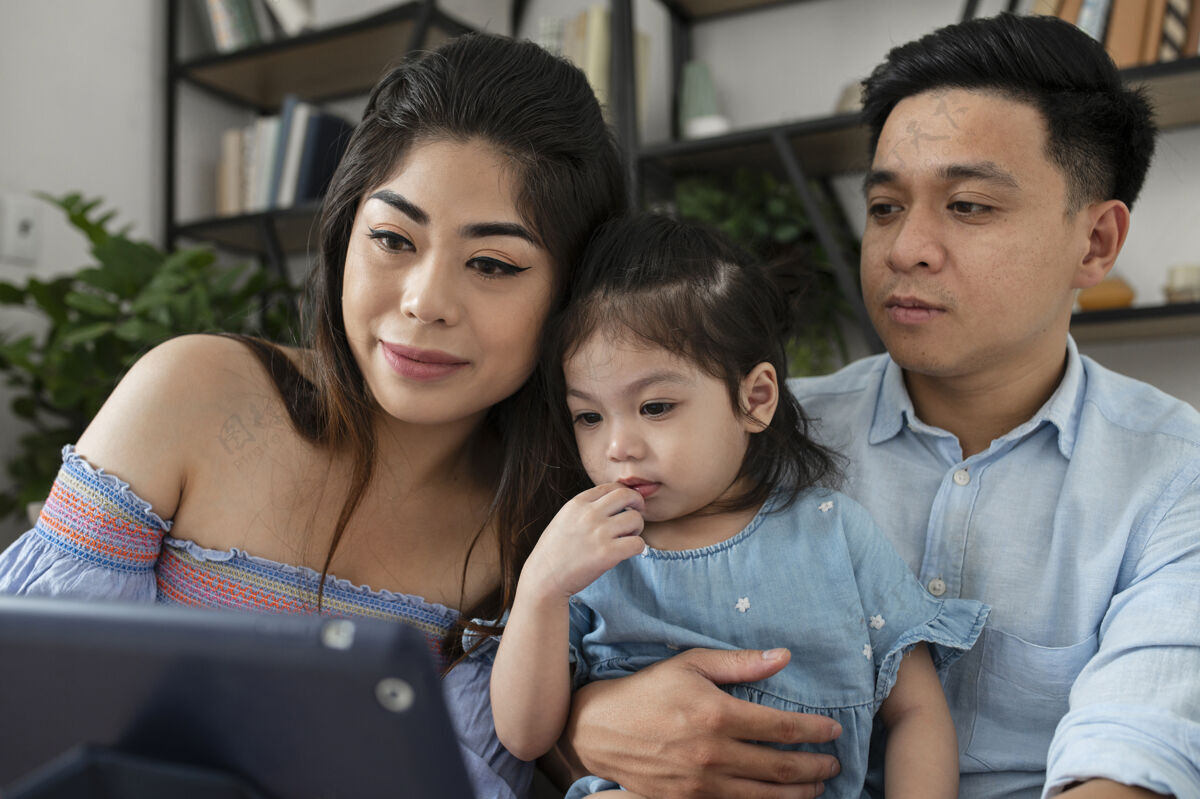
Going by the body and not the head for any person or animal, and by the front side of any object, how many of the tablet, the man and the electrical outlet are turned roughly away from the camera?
1

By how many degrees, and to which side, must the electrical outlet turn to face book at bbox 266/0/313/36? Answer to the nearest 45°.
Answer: approximately 135° to its left

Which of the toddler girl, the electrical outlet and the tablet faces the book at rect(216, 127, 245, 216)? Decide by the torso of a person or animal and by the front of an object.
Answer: the tablet

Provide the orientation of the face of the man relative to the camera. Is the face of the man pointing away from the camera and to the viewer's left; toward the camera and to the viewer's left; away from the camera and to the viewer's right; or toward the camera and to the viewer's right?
toward the camera and to the viewer's left

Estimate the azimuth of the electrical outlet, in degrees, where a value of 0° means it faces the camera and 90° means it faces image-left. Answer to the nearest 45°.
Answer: approximately 0°

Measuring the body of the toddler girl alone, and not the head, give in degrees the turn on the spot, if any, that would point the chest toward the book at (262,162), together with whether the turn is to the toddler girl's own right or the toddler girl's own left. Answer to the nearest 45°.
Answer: approximately 90° to the toddler girl's own right

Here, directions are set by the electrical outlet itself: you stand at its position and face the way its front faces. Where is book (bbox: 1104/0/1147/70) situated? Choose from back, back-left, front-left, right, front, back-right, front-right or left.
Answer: front-left

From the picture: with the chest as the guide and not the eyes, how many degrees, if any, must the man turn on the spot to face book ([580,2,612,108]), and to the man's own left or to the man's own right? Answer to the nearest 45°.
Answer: approximately 90° to the man's own right

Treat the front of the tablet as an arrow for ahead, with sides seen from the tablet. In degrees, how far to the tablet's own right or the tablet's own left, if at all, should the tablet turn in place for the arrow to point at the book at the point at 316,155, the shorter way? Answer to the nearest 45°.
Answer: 0° — it already faces it

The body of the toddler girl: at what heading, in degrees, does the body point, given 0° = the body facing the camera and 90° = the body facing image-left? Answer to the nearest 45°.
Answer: approximately 45°

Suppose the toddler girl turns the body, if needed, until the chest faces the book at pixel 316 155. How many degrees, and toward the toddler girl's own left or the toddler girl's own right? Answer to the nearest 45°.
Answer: approximately 90° to the toddler girl's own right

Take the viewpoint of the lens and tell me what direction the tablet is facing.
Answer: facing away from the viewer
